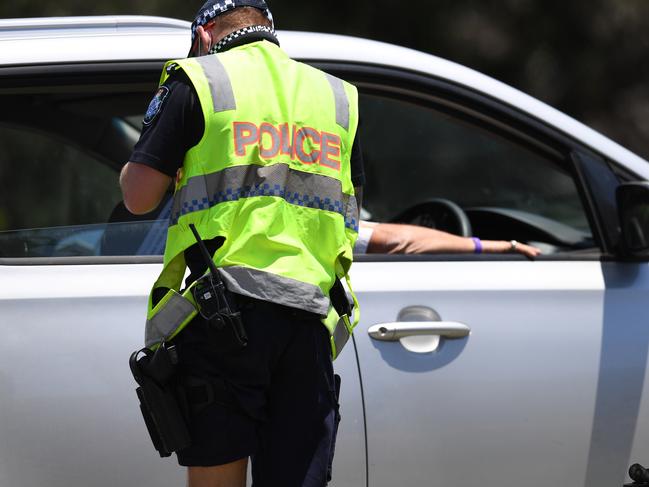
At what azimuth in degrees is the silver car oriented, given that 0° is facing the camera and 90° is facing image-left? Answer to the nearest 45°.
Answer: approximately 270°

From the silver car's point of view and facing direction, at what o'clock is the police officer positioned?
The police officer is roughly at 4 o'clock from the silver car.
